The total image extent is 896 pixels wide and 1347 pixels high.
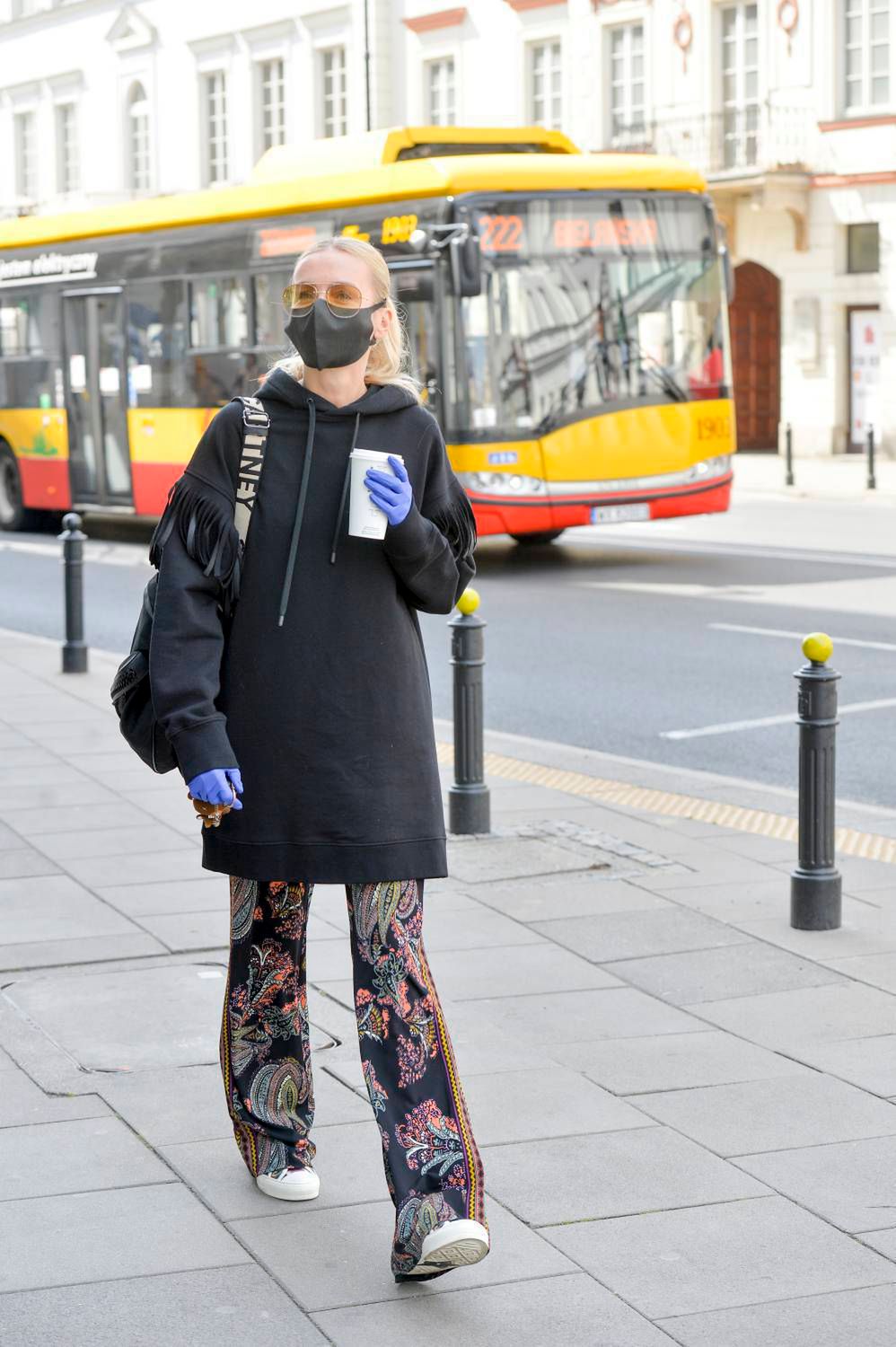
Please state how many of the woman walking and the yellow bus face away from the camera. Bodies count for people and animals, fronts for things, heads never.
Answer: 0

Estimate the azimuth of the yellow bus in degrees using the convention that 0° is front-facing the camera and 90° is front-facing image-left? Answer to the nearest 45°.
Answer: approximately 315°

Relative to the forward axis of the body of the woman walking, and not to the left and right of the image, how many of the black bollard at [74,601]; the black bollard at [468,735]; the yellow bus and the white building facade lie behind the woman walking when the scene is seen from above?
4

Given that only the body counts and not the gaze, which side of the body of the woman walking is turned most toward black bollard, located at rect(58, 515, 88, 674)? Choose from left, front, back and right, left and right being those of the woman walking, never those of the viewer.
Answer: back

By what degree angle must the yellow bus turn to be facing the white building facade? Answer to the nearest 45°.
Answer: approximately 135° to its left

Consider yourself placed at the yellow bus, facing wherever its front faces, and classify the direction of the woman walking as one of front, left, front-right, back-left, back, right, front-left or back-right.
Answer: front-right

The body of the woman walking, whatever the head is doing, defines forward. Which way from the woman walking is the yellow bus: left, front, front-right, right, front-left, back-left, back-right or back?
back

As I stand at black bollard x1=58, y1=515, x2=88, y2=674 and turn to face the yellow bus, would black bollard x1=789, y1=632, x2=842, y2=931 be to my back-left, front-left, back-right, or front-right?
back-right

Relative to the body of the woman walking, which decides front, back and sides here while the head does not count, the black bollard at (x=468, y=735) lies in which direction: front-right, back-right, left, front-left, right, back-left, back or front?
back

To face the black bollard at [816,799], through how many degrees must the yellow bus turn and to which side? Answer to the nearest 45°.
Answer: approximately 45° to its right

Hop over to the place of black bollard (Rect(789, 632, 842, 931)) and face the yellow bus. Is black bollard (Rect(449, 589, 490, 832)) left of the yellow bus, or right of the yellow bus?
left
